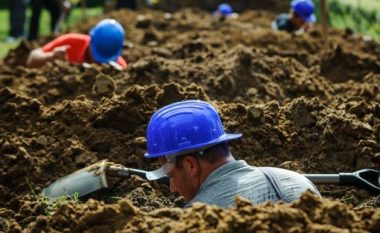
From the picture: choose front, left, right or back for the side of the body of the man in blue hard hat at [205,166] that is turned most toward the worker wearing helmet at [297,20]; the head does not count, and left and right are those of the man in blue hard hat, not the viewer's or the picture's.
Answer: right

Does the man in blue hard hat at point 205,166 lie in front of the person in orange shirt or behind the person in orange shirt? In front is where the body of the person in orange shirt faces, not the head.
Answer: in front

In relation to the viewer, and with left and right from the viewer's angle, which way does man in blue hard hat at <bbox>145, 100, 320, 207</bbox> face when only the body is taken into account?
facing to the left of the viewer

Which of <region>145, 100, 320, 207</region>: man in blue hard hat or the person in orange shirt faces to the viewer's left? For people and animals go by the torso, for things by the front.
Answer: the man in blue hard hat

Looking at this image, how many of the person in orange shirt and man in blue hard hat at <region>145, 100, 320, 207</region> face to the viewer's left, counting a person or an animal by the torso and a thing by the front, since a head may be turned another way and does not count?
1

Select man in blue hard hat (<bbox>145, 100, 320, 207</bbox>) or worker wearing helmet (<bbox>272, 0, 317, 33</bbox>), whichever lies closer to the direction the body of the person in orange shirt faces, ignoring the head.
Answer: the man in blue hard hat

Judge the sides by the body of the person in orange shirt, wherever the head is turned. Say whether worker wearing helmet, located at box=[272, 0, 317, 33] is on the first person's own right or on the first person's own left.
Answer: on the first person's own left
